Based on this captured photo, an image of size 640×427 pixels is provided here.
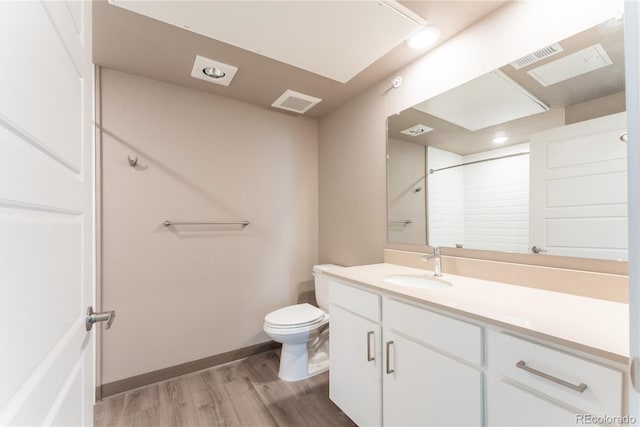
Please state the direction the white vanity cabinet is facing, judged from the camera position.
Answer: facing the viewer and to the left of the viewer

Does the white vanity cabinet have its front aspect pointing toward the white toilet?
no

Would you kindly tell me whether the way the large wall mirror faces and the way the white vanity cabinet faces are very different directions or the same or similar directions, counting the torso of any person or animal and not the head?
same or similar directions

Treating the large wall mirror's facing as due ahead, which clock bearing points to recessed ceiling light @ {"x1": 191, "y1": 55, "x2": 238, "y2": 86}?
The recessed ceiling light is roughly at 1 o'clock from the large wall mirror.

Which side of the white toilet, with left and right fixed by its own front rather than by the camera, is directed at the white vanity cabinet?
left

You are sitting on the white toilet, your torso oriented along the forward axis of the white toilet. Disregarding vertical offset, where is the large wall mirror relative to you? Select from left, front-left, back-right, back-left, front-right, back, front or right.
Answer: left

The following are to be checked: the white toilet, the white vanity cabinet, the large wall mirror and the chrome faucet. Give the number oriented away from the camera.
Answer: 0

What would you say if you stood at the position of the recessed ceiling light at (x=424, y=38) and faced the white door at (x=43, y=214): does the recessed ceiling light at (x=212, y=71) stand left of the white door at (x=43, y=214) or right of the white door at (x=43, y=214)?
right

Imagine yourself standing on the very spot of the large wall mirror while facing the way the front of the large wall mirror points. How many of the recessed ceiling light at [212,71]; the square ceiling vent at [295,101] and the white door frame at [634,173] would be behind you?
0

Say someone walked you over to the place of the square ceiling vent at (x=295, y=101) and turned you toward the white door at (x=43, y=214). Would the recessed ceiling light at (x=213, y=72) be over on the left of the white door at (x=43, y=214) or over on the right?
right

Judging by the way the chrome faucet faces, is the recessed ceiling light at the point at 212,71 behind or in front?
in front

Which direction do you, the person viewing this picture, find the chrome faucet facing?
facing to the left of the viewer
